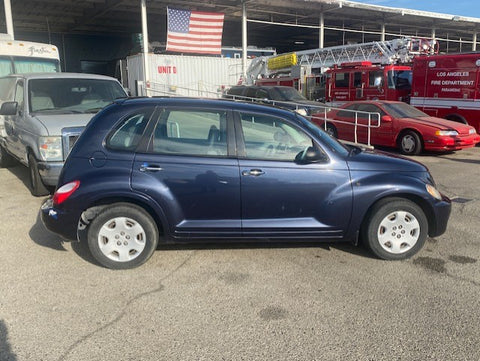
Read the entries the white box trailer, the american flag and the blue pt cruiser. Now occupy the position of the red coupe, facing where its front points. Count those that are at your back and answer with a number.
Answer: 2

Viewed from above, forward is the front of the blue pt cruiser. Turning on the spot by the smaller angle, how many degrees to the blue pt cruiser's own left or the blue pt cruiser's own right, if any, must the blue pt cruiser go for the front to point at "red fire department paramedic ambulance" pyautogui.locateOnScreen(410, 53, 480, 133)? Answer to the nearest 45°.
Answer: approximately 45° to the blue pt cruiser's own left

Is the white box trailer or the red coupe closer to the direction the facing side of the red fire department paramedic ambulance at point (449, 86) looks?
the red coupe

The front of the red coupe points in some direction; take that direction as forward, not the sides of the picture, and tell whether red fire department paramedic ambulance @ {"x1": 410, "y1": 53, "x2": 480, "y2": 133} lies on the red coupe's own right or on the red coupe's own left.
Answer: on the red coupe's own left

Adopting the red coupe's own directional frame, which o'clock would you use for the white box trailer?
The white box trailer is roughly at 6 o'clock from the red coupe.

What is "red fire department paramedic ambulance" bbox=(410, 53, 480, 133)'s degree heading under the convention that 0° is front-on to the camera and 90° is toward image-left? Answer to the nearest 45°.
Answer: approximately 315°

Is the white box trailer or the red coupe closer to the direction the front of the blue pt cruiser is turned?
the red coupe

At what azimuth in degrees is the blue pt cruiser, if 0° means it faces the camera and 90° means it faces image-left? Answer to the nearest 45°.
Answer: approximately 270°

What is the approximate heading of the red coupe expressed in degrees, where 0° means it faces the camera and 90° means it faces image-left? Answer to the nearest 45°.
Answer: approximately 315°

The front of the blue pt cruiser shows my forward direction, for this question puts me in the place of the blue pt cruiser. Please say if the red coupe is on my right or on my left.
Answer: on my left

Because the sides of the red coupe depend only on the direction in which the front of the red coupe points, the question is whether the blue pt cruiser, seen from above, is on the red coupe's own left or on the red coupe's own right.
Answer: on the red coupe's own right
